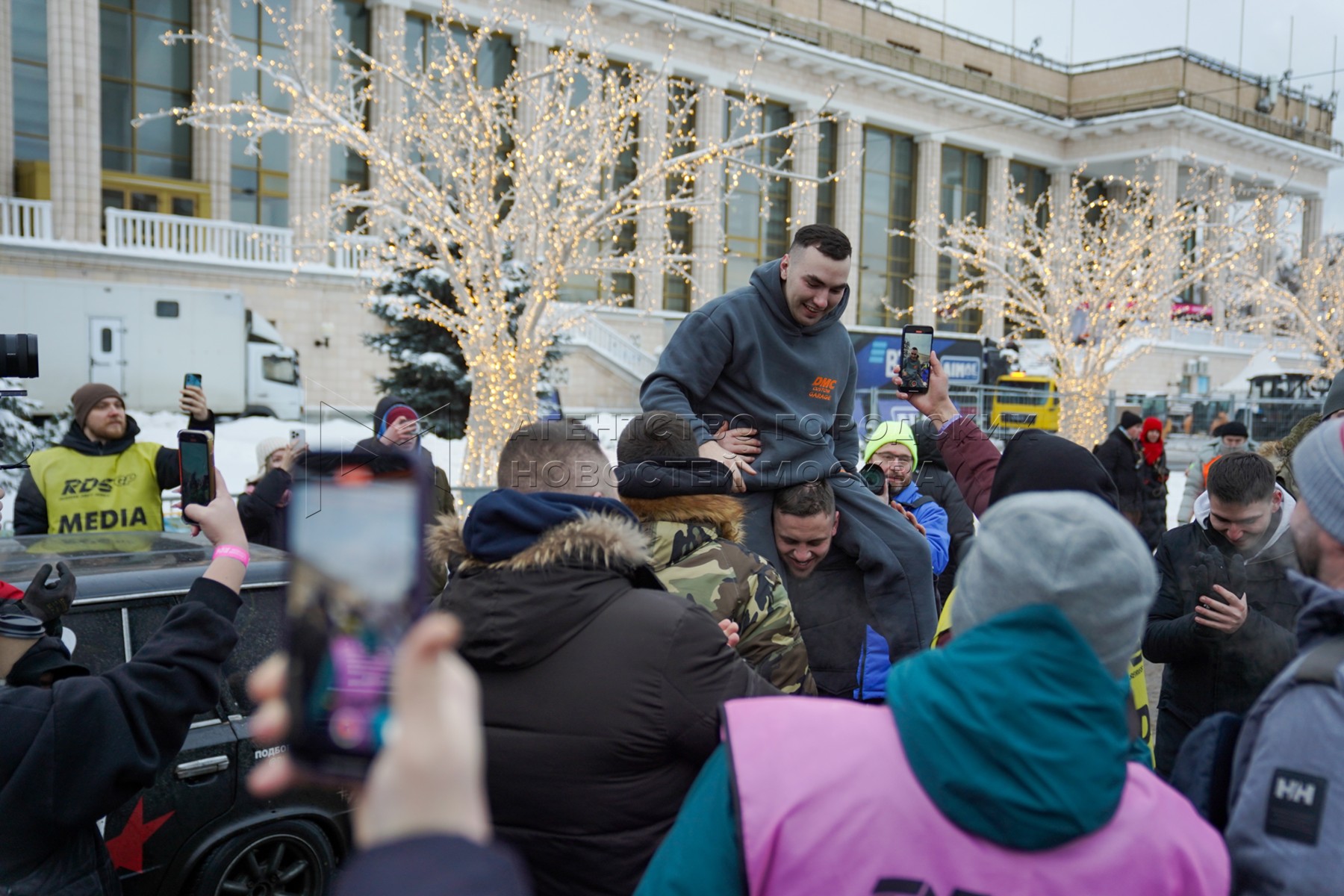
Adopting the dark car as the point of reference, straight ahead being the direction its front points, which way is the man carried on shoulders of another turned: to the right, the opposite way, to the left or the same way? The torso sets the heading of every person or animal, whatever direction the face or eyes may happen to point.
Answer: to the left

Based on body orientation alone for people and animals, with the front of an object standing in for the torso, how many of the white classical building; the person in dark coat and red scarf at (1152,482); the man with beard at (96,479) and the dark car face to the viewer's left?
1

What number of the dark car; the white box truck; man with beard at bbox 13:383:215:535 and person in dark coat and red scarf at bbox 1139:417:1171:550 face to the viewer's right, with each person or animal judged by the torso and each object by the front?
1

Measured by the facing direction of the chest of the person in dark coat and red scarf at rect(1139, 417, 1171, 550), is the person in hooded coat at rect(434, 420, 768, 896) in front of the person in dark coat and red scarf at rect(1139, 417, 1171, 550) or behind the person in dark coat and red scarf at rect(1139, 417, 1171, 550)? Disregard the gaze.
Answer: in front

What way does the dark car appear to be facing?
to the viewer's left

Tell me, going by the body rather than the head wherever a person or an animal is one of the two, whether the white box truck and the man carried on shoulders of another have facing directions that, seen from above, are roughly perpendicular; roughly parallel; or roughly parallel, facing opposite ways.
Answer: roughly perpendicular

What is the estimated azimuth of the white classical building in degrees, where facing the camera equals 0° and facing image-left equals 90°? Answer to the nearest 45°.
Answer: approximately 315°

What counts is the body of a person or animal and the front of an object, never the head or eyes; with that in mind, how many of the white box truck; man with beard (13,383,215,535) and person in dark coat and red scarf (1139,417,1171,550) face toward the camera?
2

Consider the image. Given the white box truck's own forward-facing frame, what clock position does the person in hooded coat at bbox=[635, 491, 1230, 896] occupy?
The person in hooded coat is roughly at 3 o'clock from the white box truck.

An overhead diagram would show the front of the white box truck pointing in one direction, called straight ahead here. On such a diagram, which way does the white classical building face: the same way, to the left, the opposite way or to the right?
to the right

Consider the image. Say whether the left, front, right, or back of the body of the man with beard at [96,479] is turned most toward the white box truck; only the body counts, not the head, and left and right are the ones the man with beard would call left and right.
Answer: back

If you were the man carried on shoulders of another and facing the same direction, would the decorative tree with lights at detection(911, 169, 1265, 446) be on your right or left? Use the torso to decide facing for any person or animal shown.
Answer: on your left

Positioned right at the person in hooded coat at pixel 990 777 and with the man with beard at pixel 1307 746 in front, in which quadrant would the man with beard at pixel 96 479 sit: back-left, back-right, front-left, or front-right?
back-left

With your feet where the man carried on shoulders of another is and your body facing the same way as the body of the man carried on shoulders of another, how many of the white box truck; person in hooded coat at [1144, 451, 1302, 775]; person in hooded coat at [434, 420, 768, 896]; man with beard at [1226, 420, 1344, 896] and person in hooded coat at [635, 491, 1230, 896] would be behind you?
1

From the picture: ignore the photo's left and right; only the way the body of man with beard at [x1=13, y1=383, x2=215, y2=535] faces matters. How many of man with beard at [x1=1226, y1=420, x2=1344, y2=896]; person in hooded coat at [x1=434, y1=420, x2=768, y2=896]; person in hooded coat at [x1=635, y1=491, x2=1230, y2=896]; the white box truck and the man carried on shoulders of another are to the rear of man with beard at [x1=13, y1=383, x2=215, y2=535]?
1

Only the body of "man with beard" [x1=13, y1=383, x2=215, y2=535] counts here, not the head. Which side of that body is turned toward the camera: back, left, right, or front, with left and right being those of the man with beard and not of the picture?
front
